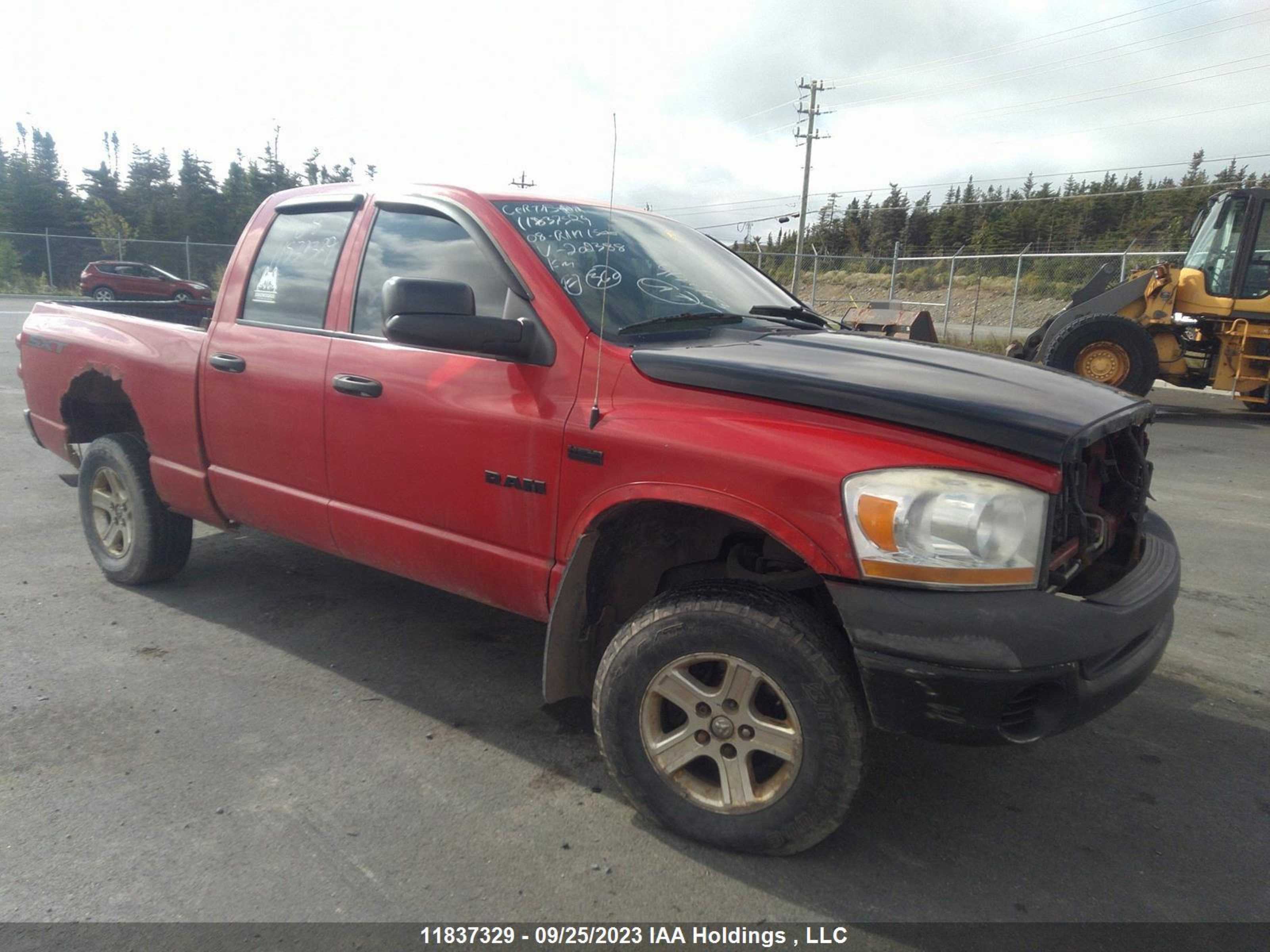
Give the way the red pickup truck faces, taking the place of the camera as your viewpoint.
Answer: facing the viewer and to the right of the viewer

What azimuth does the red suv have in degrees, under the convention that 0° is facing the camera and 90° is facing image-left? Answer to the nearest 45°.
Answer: approximately 270°

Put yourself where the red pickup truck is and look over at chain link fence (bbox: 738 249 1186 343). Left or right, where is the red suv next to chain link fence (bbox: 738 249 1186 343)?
left

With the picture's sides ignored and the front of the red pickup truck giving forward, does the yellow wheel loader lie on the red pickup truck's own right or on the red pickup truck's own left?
on the red pickup truck's own left

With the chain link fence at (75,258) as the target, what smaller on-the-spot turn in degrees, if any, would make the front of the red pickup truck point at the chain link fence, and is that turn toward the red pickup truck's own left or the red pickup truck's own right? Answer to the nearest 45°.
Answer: approximately 180°

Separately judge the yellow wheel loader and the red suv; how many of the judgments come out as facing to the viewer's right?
1

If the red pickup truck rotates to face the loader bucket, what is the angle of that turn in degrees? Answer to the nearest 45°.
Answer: approximately 135° to its left

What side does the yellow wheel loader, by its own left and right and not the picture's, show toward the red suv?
front

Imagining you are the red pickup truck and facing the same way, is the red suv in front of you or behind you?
behind

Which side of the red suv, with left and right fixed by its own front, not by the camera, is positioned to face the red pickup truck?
right

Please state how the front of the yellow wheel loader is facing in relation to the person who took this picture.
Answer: facing to the left of the viewer

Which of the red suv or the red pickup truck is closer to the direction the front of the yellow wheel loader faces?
the red suv

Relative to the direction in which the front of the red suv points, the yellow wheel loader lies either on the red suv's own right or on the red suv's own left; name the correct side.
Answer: on the red suv's own right

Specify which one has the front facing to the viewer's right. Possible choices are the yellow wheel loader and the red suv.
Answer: the red suv

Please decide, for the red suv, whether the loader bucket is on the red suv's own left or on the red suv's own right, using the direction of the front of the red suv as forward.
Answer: on the red suv's own right
